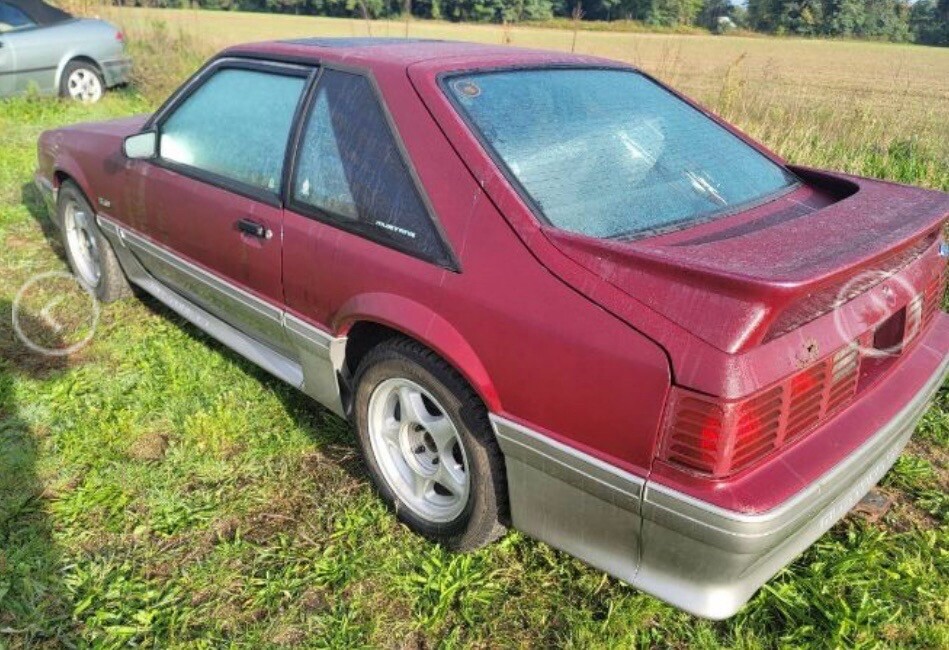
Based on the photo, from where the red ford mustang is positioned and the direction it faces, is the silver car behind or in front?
in front

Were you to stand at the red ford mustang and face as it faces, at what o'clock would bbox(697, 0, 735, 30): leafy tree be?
The leafy tree is roughly at 2 o'clock from the red ford mustang.

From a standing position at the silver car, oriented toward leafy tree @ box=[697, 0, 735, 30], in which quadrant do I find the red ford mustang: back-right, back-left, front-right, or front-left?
back-right

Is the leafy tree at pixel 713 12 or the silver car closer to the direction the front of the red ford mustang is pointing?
the silver car

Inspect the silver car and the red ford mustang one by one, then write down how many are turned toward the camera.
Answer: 0

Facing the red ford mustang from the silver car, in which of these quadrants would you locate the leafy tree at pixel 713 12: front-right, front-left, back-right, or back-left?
back-left

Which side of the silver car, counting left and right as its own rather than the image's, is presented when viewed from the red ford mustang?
left

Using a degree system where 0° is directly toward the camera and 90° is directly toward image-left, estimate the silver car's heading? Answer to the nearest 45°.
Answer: approximately 90°

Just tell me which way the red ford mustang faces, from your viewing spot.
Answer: facing away from the viewer and to the left of the viewer

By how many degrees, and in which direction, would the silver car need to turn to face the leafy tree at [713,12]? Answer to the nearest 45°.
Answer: approximately 135° to its right
